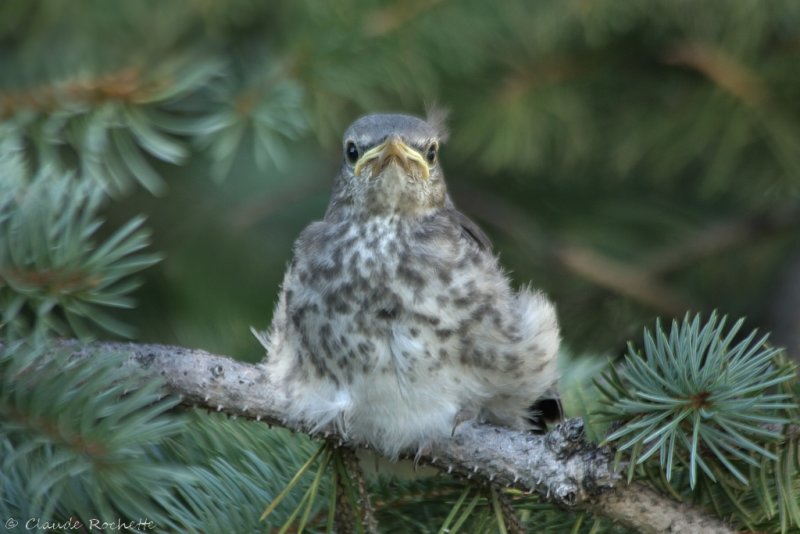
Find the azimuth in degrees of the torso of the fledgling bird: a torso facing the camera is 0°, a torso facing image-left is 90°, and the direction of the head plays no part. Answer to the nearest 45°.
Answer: approximately 0°
